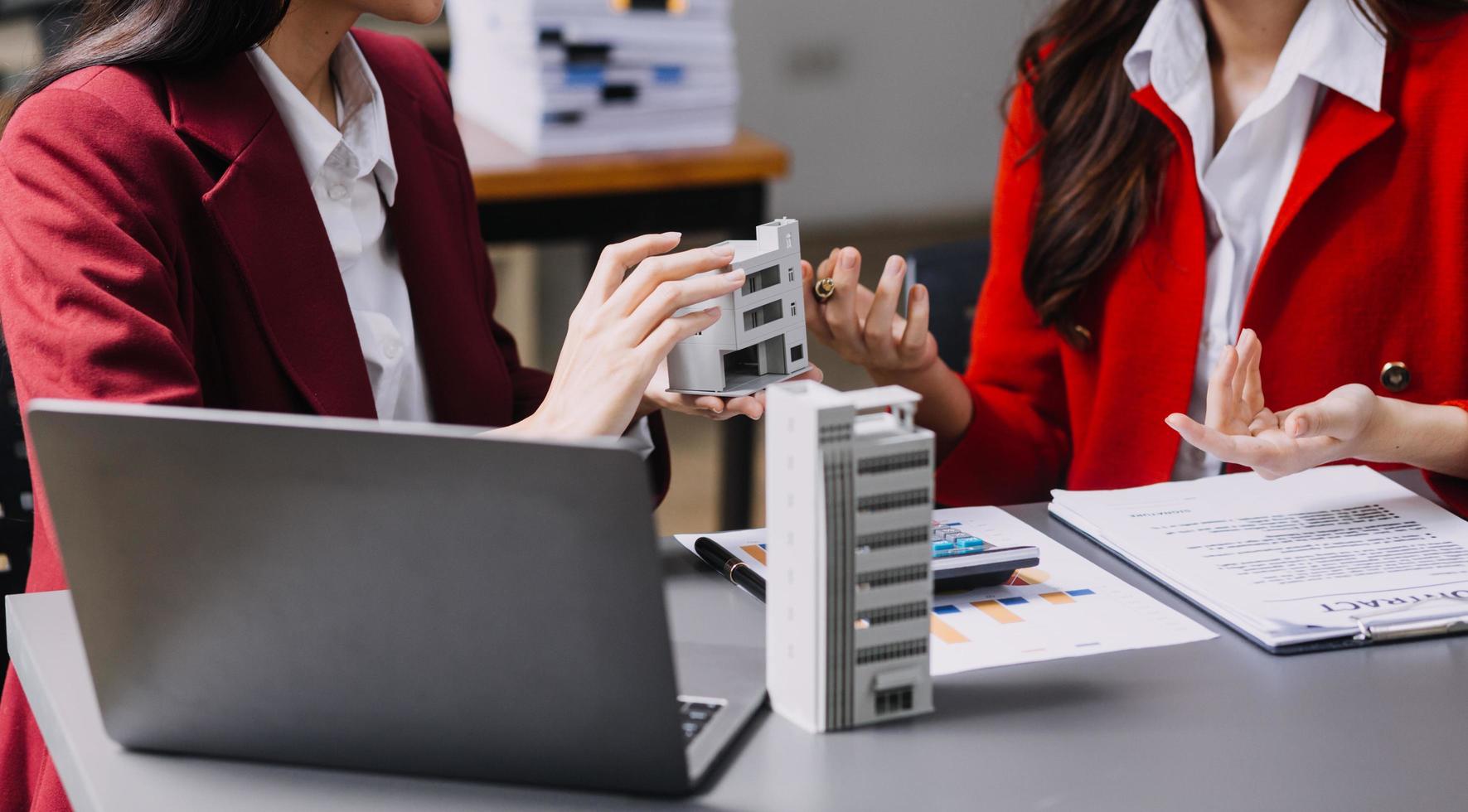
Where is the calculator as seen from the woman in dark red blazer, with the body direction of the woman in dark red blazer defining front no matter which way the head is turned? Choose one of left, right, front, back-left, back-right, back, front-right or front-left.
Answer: front

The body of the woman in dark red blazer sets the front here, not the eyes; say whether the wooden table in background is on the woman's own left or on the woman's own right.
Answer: on the woman's own left

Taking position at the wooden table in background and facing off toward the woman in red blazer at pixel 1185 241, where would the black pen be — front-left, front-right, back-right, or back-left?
front-right

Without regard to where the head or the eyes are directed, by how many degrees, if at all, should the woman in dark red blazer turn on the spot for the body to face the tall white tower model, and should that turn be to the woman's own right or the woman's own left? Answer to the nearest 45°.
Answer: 0° — they already face it

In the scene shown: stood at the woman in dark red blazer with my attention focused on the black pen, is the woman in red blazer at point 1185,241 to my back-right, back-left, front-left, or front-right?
front-left

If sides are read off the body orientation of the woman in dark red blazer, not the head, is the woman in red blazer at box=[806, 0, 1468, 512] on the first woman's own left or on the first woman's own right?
on the first woman's own left

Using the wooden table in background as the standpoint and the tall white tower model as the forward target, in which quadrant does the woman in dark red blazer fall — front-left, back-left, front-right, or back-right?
front-right

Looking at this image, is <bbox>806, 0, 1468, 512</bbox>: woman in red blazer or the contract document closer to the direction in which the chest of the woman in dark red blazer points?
the contract document

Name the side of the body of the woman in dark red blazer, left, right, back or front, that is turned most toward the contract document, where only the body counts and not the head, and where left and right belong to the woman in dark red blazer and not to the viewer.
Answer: front

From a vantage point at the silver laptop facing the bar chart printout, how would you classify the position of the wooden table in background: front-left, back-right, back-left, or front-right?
front-left

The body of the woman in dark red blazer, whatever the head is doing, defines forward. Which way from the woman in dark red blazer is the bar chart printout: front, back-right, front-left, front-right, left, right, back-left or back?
front
